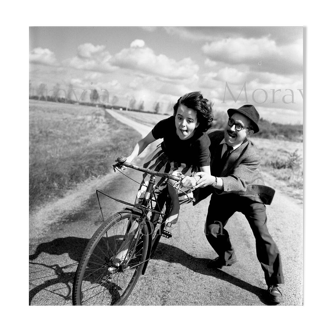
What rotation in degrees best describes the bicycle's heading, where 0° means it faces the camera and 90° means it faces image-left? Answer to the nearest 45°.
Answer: approximately 45°

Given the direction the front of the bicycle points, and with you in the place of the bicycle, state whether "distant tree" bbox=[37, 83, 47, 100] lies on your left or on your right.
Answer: on your right

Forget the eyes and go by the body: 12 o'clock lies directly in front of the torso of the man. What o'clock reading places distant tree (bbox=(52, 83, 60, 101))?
The distant tree is roughly at 2 o'clock from the man.

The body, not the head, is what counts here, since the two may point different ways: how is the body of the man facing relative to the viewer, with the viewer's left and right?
facing the viewer and to the left of the viewer
